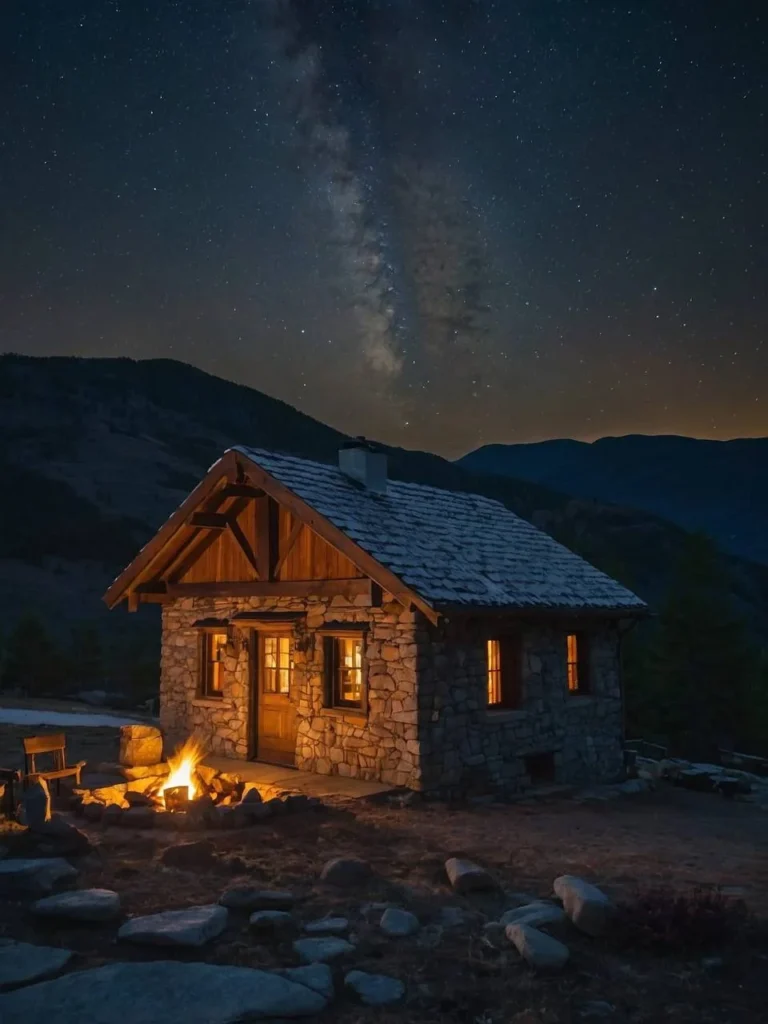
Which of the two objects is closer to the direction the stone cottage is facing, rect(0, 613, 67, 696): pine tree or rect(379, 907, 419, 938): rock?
the rock

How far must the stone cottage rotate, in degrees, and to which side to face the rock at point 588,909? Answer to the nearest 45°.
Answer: approximately 45° to its left

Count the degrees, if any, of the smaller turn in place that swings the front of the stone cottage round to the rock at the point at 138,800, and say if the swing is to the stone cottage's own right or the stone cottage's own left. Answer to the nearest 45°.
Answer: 0° — it already faces it

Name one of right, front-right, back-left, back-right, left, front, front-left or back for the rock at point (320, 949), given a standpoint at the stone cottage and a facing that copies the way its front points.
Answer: front-left

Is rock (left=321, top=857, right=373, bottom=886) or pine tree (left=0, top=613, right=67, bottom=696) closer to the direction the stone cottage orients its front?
the rock

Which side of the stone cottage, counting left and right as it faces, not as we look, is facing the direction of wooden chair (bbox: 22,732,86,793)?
front

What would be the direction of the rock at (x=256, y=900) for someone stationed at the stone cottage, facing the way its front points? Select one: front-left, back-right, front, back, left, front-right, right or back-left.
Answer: front-left

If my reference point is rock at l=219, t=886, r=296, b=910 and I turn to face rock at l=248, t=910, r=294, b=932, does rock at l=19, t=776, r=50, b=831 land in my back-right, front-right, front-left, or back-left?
back-right

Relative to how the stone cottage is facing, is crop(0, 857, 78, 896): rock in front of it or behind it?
in front

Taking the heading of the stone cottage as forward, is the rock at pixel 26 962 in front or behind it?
in front

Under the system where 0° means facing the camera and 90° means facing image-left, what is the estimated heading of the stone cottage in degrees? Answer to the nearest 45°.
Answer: approximately 45°

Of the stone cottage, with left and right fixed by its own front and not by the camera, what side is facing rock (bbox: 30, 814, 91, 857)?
front
